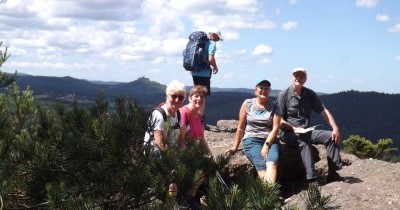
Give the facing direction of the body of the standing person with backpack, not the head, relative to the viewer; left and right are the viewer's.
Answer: facing away from the viewer and to the right of the viewer
